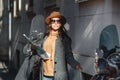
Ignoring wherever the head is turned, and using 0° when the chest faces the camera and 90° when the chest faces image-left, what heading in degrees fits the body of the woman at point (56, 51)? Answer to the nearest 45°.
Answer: approximately 0°
